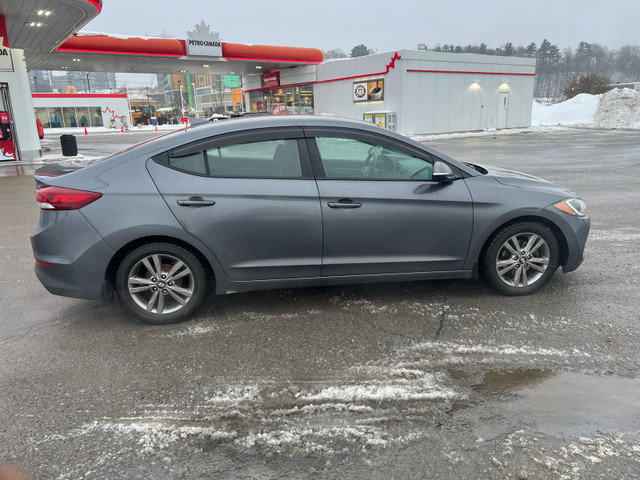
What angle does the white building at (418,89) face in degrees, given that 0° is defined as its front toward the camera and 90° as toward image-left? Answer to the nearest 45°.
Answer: approximately 45°

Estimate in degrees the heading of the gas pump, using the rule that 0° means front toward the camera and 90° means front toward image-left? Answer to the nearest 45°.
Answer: approximately 0°

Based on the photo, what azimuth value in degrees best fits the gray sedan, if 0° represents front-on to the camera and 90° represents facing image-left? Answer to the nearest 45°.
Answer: approximately 270°

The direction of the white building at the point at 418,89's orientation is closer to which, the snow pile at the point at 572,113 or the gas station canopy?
the gas station canopy

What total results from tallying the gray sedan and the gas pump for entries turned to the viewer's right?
1

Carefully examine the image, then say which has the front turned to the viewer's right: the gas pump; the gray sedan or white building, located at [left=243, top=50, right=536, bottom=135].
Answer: the gray sedan

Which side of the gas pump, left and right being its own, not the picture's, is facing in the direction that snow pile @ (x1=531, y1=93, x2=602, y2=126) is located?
left

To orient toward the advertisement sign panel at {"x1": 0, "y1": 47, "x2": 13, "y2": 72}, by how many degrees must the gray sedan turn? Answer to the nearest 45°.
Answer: approximately 135° to its left
